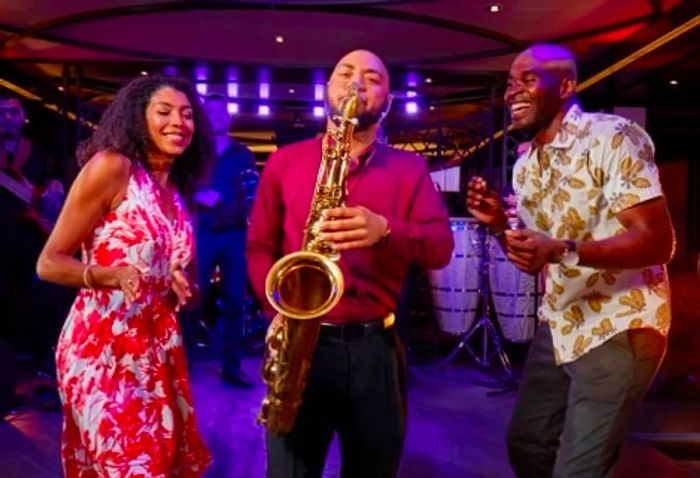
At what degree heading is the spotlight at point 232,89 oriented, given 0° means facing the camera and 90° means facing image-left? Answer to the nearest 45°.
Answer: approximately 0°

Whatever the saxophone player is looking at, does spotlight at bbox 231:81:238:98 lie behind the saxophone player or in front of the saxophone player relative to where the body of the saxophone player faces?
behind

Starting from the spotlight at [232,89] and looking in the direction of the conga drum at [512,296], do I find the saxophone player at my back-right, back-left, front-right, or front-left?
front-right

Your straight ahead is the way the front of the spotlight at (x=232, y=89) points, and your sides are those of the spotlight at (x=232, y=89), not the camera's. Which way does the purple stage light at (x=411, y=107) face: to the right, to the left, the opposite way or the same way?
the same way

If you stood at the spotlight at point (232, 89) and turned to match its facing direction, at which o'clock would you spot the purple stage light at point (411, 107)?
The purple stage light is roughly at 9 o'clock from the spotlight.

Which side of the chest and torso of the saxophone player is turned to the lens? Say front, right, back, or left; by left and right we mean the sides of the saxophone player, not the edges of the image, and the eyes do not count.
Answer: front

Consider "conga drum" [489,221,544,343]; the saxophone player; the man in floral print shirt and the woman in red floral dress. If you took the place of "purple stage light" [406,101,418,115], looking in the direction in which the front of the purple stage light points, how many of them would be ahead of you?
4

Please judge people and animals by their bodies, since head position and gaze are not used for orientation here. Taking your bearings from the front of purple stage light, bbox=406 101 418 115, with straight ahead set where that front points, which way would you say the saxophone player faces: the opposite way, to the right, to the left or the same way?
the same way

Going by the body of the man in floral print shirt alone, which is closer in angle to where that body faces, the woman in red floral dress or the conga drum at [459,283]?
the woman in red floral dress

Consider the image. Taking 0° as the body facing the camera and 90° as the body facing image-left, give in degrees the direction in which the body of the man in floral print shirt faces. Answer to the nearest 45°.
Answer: approximately 45°

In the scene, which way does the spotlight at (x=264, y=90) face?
toward the camera

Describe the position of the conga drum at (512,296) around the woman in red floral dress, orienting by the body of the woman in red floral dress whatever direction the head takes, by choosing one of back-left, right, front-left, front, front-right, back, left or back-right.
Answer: left

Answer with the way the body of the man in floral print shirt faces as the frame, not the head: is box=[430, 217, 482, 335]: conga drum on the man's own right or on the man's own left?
on the man's own right

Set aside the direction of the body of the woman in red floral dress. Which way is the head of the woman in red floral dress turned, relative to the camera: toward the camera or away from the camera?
toward the camera

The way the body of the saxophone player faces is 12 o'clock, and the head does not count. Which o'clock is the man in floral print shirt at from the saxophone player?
The man in floral print shirt is roughly at 9 o'clock from the saxophone player.
